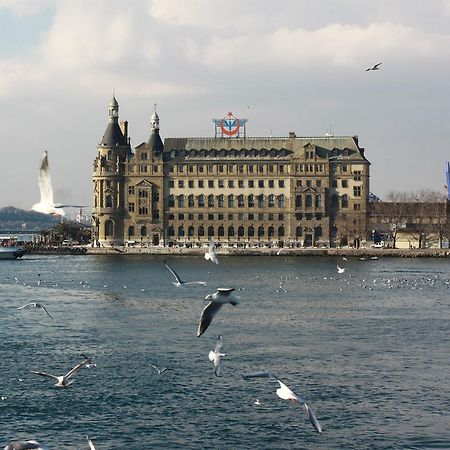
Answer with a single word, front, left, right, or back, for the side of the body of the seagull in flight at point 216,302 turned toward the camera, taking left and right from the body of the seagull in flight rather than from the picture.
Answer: left
